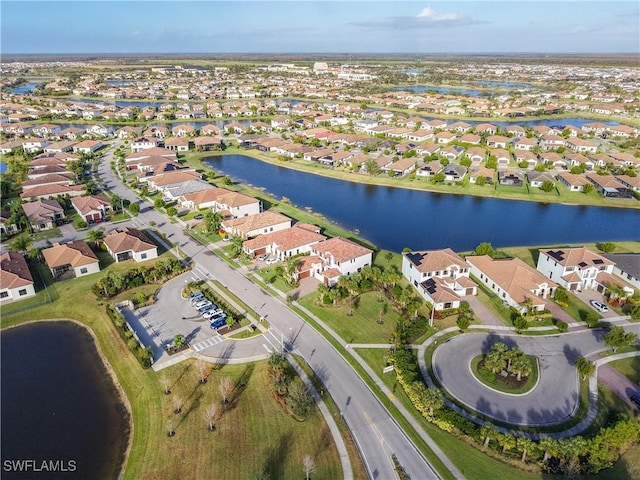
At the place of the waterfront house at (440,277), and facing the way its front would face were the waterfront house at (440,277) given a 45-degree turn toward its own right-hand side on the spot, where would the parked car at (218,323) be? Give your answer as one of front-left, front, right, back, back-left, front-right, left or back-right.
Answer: front-right

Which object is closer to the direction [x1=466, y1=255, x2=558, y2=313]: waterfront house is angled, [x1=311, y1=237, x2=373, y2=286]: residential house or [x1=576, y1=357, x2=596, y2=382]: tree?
the tree

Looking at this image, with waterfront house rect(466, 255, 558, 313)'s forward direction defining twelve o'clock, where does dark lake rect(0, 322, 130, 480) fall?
The dark lake is roughly at 3 o'clock from the waterfront house.

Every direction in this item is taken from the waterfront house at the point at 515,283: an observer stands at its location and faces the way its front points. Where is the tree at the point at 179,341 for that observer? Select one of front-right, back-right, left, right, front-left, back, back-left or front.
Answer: right

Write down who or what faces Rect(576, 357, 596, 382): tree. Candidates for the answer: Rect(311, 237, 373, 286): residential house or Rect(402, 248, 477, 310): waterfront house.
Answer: the waterfront house

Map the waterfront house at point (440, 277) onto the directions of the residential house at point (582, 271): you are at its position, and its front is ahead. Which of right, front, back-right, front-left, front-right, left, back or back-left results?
right

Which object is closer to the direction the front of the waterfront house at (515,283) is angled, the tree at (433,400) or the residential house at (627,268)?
the tree

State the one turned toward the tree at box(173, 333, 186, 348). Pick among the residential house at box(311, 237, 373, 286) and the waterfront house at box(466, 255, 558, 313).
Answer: the residential house

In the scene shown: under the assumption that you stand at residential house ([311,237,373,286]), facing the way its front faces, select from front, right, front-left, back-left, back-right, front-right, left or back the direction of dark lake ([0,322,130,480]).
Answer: front

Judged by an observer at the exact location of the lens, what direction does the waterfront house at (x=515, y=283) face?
facing the viewer and to the right of the viewer

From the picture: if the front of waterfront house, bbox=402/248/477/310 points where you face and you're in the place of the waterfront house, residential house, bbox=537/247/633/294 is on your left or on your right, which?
on your left

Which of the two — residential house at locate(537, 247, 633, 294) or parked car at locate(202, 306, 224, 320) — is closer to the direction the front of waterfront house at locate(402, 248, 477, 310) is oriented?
the residential house

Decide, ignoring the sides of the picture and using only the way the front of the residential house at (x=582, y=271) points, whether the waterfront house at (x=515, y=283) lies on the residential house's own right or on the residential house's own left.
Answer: on the residential house's own right

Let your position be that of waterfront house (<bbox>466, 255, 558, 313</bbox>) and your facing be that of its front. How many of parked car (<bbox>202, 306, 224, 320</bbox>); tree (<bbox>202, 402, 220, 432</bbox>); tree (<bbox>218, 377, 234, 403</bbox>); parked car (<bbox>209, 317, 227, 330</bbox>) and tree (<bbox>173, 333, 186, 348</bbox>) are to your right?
5

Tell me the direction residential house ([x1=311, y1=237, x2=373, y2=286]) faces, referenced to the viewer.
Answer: facing the viewer and to the left of the viewer

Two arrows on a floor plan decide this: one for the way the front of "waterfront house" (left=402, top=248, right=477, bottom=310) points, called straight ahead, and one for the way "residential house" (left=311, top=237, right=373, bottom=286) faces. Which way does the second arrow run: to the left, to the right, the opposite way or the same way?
to the right

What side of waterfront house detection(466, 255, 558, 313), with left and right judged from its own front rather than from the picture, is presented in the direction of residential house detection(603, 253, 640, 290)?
left

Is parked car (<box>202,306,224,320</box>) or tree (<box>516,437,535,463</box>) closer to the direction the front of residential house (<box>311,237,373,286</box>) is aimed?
the parked car

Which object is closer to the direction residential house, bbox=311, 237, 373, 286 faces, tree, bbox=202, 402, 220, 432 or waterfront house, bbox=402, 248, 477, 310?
the tree
